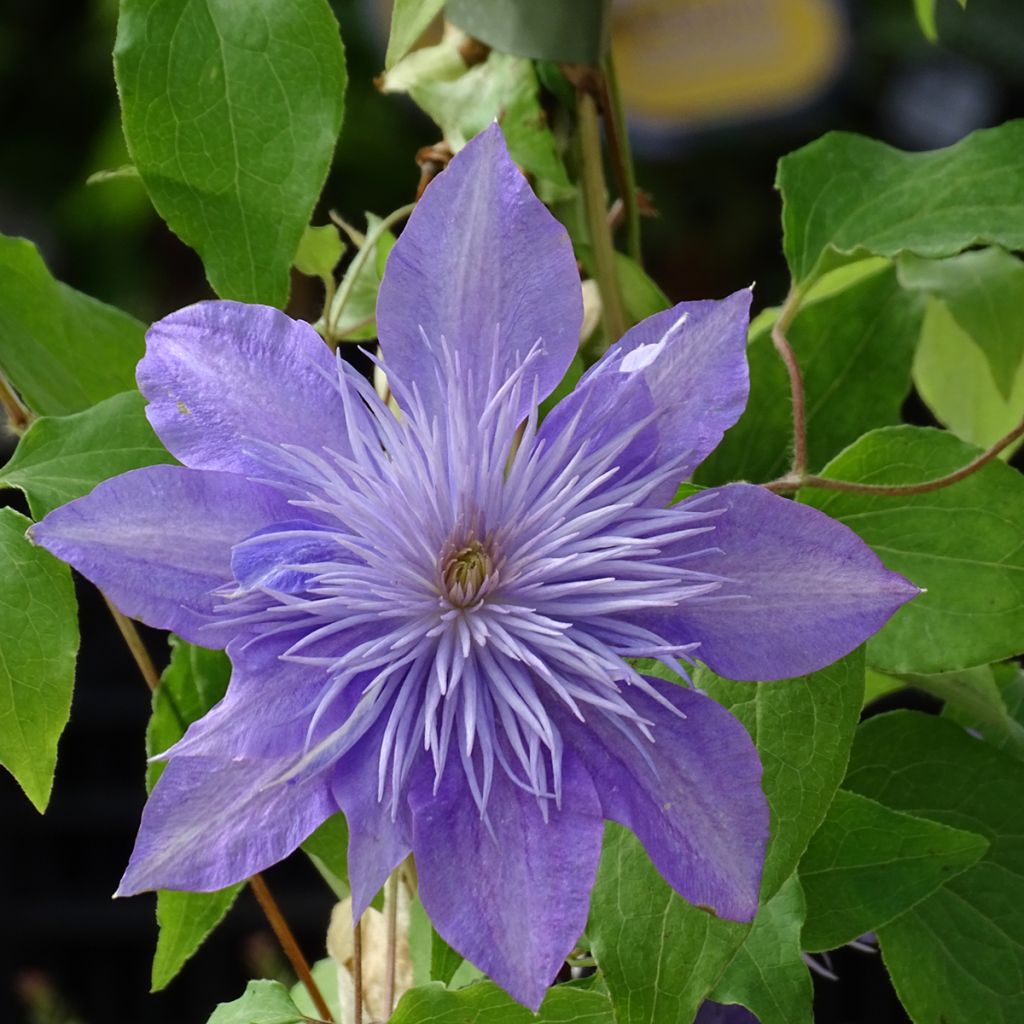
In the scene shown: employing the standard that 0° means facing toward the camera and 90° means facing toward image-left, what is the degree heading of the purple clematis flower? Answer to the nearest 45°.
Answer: approximately 0°

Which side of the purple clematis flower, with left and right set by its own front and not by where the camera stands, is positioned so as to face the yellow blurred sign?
back
